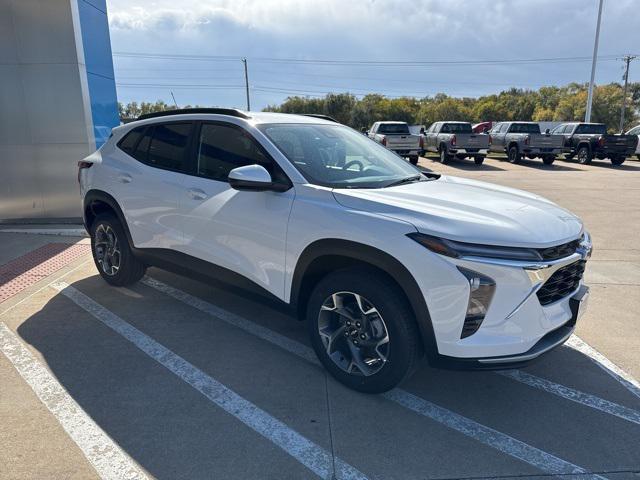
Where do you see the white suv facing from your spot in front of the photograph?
facing the viewer and to the right of the viewer

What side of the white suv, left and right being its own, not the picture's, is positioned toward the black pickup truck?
left

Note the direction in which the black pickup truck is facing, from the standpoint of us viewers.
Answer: facing away from the viewer and to the left of the viewer

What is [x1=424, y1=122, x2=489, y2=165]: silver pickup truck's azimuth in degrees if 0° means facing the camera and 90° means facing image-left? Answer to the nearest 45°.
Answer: approximately 135°

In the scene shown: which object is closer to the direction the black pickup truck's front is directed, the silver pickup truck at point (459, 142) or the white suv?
the silver pickup truck

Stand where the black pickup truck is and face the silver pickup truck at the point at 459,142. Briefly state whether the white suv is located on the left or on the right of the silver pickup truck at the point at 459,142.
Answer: left

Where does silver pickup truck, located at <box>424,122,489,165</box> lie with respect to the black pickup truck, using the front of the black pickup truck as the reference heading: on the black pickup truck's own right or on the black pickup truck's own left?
on the black pickup truck's own left

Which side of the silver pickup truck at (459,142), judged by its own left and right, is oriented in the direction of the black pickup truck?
right

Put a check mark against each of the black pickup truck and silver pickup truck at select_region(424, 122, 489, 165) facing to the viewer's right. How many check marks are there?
0

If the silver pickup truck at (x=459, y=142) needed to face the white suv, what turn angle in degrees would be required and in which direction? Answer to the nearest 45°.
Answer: approximately 135° to its left

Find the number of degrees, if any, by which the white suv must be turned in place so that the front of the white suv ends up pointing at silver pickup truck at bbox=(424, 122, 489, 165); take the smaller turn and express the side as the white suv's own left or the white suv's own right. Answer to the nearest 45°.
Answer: approximately 135° to the white suv's own left

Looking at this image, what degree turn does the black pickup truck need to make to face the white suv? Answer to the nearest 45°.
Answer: approximately 135° to its left
